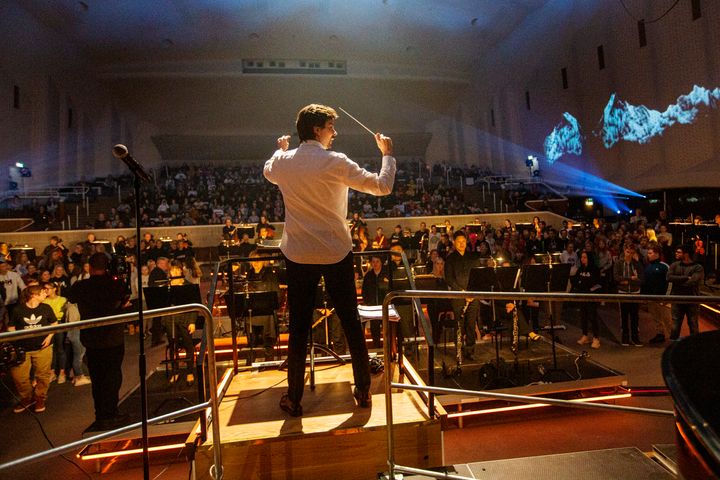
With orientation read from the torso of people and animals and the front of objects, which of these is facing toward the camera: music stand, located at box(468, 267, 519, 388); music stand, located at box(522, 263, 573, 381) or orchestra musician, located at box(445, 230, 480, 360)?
the orchestra musician

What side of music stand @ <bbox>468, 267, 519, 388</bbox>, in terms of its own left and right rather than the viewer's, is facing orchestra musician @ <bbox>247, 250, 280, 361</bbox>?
left

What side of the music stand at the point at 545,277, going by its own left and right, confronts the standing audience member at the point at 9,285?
left

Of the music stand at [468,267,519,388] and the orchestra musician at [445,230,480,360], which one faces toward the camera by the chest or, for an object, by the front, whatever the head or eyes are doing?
the orchestra musician

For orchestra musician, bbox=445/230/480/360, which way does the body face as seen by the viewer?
toward the camera

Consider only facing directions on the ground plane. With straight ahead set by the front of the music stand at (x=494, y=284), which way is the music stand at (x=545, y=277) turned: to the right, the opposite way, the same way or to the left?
the same way

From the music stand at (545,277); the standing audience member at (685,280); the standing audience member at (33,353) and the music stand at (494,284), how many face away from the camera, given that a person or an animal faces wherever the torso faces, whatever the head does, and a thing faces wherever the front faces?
2

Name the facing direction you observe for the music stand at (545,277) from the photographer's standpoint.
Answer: facing away from the viewer

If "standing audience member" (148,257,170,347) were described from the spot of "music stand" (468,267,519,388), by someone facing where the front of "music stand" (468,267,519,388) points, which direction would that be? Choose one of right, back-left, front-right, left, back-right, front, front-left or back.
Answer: left

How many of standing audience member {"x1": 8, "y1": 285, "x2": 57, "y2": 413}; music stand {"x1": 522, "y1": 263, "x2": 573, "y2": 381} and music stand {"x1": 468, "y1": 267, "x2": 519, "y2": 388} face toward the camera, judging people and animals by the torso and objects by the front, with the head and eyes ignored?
1

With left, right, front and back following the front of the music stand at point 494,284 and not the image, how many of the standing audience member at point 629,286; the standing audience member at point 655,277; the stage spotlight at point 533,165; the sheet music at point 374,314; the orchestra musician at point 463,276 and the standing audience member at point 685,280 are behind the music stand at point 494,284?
1

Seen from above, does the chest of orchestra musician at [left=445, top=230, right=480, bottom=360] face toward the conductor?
yes

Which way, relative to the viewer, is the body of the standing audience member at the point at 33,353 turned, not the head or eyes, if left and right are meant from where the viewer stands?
facing the viewer

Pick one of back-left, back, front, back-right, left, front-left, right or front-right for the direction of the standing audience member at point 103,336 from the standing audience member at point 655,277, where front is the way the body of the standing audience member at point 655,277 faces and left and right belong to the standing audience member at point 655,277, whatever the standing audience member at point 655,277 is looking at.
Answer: front

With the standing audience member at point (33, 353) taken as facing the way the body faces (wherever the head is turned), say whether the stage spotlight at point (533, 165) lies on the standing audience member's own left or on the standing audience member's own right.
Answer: on the standing audience member's own left

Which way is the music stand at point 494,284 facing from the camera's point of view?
away from the camera

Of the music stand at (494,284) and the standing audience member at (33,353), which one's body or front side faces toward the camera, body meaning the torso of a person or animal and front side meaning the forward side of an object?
the standing audience member

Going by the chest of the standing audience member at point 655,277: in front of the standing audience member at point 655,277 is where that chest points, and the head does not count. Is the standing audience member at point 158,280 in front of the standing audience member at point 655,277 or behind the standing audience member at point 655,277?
in front
